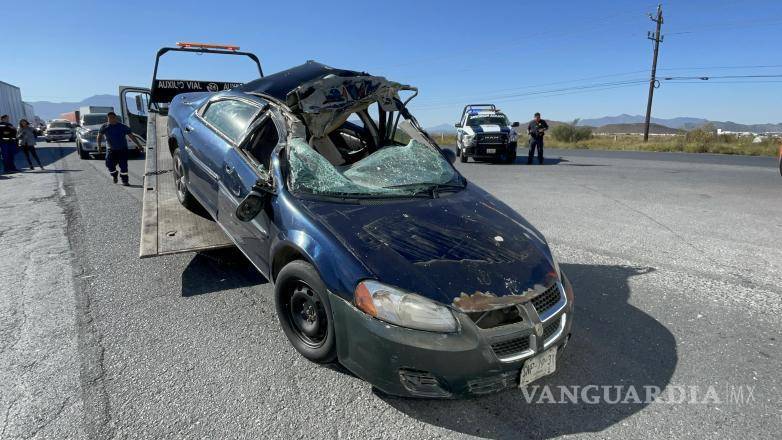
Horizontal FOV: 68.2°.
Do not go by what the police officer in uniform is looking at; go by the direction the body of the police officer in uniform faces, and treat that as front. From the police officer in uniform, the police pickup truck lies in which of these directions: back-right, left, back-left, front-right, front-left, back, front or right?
right

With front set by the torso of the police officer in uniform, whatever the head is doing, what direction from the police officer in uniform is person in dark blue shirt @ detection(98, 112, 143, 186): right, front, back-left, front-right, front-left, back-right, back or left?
front-right

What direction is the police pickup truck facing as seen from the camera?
toward the camera

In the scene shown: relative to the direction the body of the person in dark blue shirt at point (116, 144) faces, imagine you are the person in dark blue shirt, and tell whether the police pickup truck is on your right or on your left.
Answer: on your left

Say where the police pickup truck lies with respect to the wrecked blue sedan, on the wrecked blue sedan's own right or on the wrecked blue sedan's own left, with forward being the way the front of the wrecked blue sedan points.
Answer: on the wrecked blue sedan's own left

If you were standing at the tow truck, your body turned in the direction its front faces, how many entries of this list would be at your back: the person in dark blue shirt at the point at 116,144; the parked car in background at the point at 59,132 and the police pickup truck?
0

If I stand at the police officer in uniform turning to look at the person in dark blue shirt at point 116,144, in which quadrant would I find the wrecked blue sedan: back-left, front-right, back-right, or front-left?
front-left

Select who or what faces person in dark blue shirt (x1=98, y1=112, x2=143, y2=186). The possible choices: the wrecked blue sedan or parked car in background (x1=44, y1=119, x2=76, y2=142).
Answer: the parked car in background

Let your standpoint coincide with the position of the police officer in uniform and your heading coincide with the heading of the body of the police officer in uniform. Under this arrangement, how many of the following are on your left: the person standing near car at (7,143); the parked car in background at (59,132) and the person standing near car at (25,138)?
0

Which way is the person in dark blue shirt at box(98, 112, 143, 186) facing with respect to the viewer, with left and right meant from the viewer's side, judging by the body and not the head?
facing the viewer

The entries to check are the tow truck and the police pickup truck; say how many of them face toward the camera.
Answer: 1

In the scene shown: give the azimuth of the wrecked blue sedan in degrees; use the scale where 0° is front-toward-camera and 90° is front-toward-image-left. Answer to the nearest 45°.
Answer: approximately 315°

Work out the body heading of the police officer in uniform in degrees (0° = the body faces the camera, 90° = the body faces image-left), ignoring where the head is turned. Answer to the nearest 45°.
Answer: approximately 0°

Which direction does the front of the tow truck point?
away from the camera
